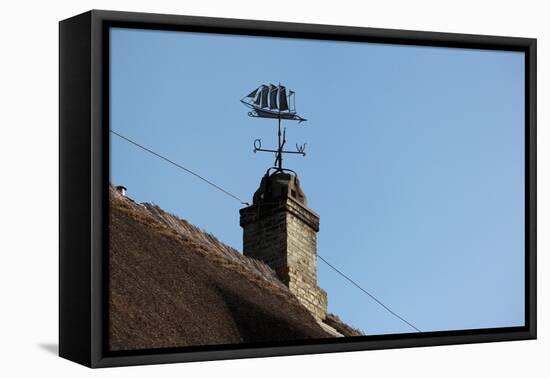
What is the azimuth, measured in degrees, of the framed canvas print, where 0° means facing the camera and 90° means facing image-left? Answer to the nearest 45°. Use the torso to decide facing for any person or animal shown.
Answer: approximately 315°
